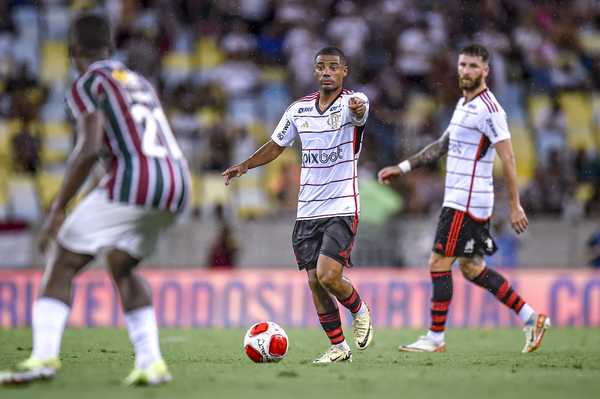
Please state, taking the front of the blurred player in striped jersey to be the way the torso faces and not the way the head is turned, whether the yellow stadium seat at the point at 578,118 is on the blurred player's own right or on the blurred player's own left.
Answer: on the blurred player's own right

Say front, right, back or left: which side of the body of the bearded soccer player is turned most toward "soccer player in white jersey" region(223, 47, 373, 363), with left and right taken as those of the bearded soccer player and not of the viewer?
front

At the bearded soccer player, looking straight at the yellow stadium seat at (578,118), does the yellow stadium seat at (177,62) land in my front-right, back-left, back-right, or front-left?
front-left

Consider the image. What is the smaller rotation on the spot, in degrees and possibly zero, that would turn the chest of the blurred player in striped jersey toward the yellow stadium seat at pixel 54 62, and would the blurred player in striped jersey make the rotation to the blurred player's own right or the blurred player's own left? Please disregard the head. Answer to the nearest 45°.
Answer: approximately 45° to the blurred player's own right

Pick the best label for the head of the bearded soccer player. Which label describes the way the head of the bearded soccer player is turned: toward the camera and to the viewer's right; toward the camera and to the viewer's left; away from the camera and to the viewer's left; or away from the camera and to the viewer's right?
toward the camera and to the viewer's left

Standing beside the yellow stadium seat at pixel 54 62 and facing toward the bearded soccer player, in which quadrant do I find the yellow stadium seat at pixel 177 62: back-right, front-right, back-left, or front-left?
front-left

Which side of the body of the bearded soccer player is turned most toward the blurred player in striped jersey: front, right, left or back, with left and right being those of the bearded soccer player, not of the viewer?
front

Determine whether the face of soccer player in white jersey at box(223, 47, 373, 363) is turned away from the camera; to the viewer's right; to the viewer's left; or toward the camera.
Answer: toward the camera

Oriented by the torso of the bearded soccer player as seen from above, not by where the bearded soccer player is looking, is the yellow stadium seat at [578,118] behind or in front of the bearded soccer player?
behind

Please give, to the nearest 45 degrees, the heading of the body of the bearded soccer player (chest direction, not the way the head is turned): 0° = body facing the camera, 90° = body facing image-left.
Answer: approximately 45°

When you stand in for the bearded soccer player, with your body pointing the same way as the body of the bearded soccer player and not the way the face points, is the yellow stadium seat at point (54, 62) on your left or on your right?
on your right

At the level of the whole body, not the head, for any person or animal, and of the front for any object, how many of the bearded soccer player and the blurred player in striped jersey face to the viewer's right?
0

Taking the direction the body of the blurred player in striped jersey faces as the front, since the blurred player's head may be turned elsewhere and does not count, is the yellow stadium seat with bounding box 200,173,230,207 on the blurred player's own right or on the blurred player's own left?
on the blurred player's own right

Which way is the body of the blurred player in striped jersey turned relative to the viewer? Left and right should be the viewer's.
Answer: facing away from the viewer and to the left of the viewer

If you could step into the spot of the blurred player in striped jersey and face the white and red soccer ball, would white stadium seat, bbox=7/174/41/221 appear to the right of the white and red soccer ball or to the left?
left
